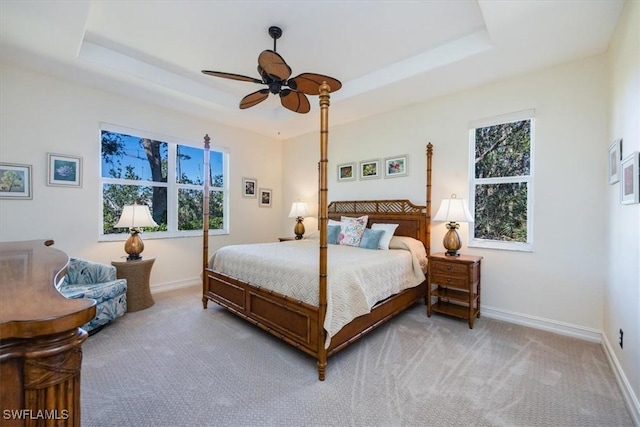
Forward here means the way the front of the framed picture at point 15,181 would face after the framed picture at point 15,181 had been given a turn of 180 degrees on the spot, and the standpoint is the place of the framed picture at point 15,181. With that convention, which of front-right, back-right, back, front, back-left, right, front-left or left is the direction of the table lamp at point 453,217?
back-right

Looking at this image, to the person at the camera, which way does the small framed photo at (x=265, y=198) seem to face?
facing the viewer and to the right of the viewer

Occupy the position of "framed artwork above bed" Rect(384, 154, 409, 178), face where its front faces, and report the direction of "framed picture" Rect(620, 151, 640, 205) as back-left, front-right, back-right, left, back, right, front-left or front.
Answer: left

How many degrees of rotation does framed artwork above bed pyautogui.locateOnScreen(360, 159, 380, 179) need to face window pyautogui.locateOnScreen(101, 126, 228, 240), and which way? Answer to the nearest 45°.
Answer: approximately 45° to its right

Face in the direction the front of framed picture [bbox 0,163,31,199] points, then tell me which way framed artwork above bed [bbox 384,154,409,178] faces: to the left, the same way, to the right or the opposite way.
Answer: to the right

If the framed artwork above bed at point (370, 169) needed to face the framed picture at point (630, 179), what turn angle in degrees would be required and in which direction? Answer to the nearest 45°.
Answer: approximately 90° to its left

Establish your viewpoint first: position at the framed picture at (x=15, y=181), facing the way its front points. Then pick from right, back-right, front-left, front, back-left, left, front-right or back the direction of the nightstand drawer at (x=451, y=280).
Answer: front-left

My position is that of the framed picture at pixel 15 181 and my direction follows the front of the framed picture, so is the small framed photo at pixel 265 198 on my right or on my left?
on my left

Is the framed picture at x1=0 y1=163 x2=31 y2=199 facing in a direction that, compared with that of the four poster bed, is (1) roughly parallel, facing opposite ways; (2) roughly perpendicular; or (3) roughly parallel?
roughly perpendicular

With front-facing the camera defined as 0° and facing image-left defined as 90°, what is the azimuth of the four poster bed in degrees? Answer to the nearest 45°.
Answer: approximately 45°

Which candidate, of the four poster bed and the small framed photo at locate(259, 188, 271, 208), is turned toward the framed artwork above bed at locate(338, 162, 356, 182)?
the small framed photo
